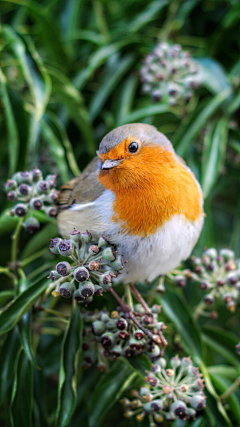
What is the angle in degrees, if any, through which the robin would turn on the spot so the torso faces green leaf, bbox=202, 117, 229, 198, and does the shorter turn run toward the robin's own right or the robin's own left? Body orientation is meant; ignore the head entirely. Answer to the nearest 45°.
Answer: approximately 90° to the robin's own left

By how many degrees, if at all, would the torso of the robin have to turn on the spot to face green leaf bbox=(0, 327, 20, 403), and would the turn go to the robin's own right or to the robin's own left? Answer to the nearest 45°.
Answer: approximately 135° to the robin's own right

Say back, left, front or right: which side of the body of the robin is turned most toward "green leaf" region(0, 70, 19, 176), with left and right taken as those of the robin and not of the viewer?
back

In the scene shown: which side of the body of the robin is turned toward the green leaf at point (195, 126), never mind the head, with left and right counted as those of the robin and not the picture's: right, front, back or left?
left

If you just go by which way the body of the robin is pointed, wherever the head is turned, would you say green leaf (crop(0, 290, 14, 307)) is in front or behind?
behind

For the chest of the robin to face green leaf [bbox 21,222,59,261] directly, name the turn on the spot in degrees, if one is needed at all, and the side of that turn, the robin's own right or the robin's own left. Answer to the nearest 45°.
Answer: approximately 180°

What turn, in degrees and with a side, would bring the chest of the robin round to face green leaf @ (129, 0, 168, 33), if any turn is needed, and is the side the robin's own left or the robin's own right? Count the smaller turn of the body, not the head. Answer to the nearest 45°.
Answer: approximately 135° to the robin's own left

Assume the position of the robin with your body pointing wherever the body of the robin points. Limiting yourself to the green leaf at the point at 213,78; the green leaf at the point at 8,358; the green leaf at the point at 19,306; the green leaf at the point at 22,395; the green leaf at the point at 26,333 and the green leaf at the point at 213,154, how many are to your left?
2

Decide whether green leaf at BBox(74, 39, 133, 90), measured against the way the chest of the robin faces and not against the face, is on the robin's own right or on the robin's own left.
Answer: on the robin's own left
